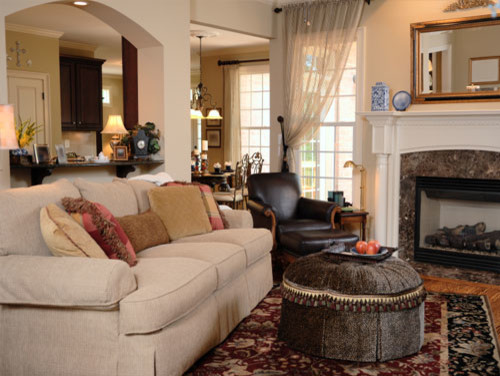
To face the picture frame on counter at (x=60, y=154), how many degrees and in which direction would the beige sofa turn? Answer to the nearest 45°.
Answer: approximately 135° to its left

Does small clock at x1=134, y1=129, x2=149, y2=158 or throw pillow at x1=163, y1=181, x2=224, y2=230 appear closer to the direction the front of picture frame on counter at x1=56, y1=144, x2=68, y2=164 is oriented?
the throw pillow

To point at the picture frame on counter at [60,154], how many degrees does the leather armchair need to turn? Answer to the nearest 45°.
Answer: approximately 90° to its right

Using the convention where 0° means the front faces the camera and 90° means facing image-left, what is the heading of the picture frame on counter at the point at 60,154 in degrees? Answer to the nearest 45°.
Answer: approximately 315°

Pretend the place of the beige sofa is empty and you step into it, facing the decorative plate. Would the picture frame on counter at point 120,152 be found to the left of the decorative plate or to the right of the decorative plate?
left

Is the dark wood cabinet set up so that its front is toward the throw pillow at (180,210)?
yes

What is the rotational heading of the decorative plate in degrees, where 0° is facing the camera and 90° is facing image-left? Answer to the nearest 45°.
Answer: approximately 0°

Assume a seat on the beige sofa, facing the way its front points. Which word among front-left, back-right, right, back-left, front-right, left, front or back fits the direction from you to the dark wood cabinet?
back-left

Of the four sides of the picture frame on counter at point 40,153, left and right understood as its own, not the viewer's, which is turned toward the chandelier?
left
